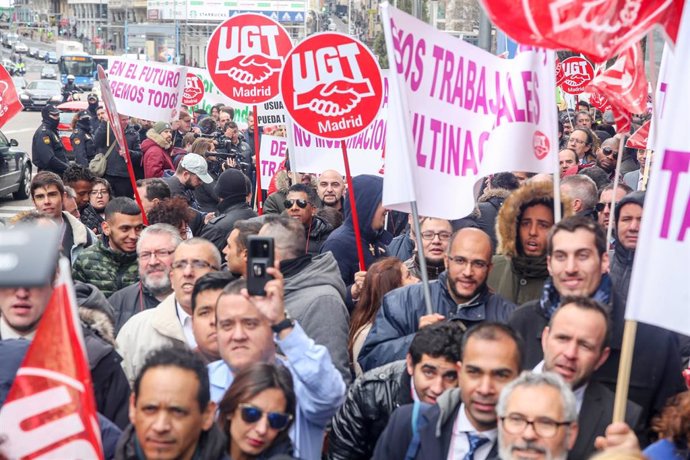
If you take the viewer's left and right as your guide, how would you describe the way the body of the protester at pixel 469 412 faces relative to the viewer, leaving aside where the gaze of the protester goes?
facing the viewer

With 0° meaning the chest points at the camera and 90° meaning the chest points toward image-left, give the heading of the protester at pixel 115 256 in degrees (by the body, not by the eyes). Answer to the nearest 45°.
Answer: approximately 315°

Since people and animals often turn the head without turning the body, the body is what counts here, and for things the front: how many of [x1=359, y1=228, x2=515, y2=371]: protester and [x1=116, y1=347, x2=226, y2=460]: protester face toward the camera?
2

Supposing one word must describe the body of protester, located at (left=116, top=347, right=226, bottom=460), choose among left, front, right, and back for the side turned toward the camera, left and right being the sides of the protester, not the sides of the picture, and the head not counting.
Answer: front

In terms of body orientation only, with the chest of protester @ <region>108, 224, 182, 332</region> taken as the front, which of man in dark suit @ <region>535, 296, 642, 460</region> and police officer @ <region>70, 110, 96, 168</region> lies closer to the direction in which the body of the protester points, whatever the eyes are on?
the man in dark suit

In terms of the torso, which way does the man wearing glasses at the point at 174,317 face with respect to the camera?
toward the camera

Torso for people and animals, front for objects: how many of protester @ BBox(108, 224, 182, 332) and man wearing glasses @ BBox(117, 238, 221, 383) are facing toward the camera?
2

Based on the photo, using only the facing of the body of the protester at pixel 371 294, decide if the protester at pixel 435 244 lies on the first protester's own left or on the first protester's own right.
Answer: on the first protester's own left

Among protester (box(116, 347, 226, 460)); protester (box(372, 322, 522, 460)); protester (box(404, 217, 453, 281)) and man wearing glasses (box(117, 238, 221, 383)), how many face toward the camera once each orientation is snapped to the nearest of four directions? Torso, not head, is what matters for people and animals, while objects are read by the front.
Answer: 4
